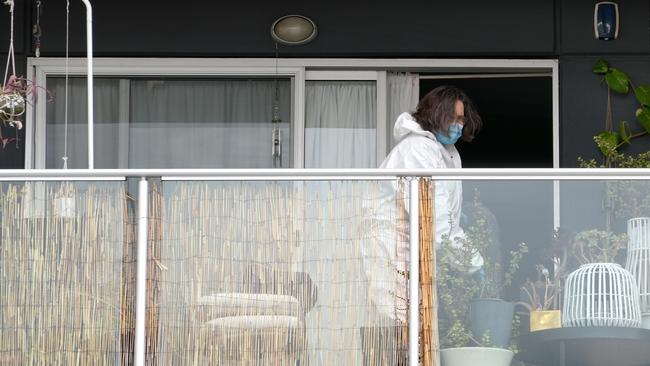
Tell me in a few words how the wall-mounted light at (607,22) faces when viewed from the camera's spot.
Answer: facing the viewer

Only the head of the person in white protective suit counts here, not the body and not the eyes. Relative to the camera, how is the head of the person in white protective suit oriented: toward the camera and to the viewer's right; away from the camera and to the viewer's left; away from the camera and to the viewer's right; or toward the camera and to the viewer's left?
toward the camera and to the viewer's right

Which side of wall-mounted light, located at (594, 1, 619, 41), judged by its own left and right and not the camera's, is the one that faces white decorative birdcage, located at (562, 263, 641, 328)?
front

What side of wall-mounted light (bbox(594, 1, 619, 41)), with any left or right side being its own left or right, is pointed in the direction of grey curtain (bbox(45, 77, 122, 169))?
right

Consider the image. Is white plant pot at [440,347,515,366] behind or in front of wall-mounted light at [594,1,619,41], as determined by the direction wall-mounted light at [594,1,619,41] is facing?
in front

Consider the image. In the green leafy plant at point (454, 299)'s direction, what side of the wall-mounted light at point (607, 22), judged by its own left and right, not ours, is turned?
front

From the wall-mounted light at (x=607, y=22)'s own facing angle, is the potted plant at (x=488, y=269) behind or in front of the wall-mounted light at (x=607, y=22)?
in front

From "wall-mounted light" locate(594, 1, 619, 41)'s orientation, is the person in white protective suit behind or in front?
in front

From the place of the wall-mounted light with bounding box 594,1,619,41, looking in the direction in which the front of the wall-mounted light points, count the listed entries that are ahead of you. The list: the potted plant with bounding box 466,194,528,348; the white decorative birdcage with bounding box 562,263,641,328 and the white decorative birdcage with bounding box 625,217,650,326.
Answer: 3

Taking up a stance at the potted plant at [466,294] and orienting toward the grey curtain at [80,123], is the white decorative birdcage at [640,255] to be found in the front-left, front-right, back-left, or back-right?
back-right

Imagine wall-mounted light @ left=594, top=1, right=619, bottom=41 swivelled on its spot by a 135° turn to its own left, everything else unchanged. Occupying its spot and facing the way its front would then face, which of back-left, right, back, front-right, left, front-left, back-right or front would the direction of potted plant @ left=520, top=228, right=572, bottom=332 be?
back-right

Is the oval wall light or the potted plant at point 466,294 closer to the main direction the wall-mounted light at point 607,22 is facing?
the potted plant

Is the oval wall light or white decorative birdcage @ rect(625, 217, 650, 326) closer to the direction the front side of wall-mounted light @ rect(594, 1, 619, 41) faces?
the white decorative birdcage

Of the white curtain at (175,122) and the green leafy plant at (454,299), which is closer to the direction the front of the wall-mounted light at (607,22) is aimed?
the green leafy plant

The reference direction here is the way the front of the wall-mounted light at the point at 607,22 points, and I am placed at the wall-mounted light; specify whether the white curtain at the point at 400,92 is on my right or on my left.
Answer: on my right
